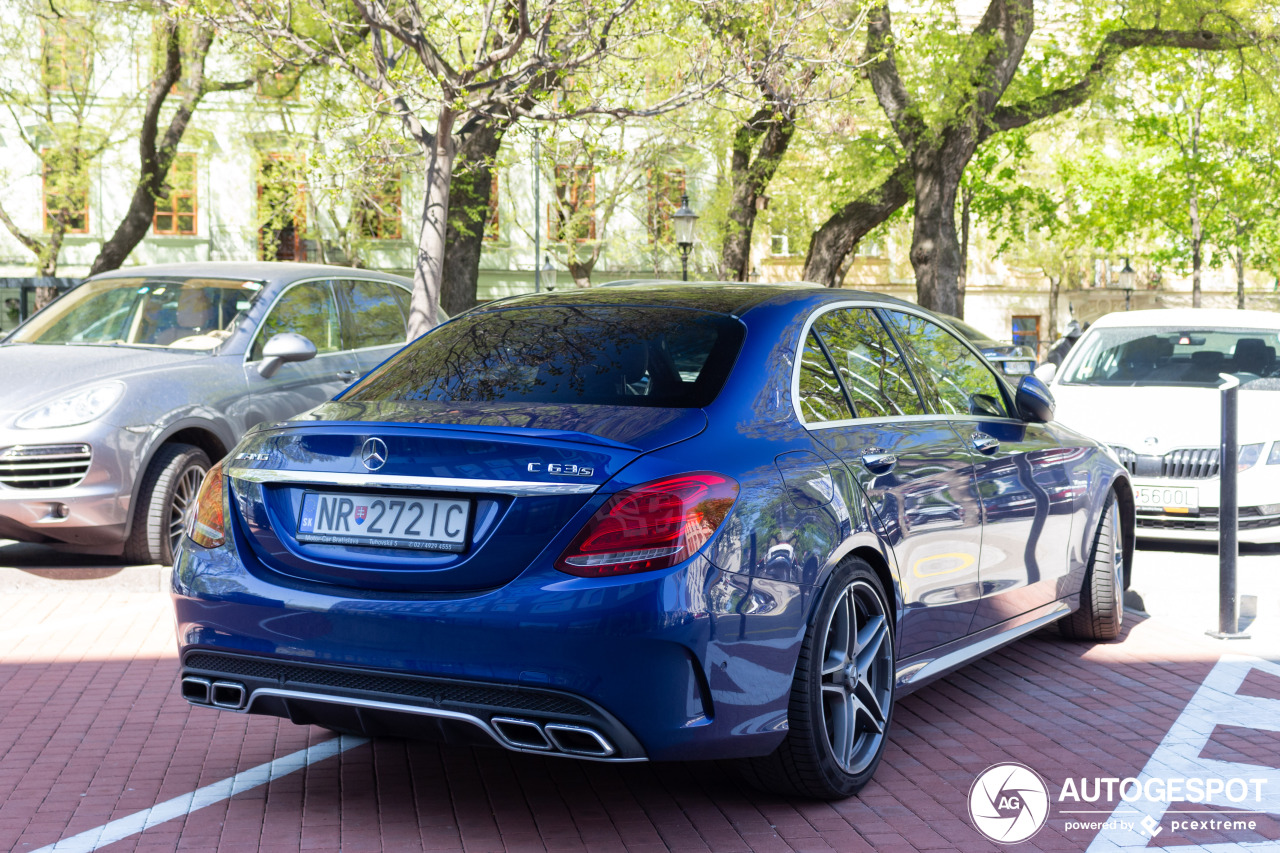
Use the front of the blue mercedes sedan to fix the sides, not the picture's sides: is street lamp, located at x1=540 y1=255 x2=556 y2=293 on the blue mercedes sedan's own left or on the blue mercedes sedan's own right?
on the blue mercedes sedan's own left

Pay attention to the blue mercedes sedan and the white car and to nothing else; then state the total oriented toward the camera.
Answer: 1

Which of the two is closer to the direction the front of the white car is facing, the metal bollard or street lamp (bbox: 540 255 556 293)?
the metal bollard

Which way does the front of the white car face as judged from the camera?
facing the viewer

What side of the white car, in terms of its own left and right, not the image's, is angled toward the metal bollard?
front

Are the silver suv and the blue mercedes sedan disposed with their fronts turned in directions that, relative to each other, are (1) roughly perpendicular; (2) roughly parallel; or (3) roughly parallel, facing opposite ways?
roughly parallel, facing opposite ways

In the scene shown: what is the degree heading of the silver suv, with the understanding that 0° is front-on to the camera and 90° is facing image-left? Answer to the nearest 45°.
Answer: approximately 45°

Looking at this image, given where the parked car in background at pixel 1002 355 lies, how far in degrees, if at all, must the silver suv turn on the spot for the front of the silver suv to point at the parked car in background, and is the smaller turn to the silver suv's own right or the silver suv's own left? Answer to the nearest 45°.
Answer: approximately 180°

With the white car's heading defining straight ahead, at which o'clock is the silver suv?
The silver suv is roughly at 2 o'clock from the white car.

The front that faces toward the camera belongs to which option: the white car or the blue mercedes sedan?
the white car

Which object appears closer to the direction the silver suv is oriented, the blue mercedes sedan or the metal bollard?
the blue mercedes sedan

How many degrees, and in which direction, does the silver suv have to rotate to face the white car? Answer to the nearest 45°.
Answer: approximately 135° to its left

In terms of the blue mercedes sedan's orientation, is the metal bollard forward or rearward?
forward

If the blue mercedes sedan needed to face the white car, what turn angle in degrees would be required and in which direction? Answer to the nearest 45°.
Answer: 0° — it already faces it

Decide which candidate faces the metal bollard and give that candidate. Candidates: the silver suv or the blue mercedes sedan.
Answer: the blue mercedes sedan

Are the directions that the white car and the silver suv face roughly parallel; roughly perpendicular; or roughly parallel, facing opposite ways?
roughly parallel

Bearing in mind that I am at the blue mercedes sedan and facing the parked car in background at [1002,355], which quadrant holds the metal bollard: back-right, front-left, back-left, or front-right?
front-right
